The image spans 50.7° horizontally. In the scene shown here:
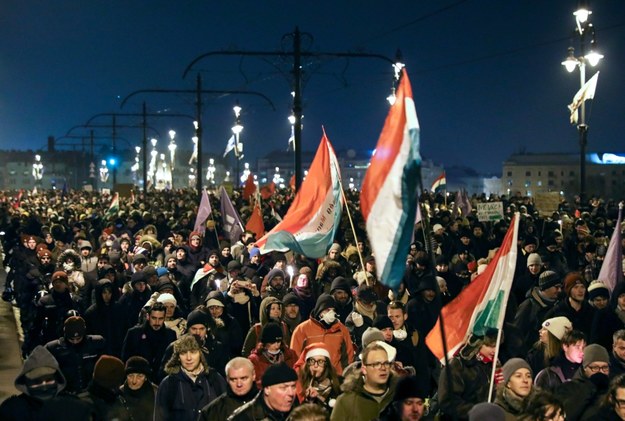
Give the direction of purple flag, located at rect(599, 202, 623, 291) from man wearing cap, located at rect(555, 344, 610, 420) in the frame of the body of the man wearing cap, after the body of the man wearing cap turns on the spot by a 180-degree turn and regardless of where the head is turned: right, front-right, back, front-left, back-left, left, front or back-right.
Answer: front-right

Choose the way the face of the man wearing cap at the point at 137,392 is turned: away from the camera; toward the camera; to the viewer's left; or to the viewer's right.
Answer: toward the camera

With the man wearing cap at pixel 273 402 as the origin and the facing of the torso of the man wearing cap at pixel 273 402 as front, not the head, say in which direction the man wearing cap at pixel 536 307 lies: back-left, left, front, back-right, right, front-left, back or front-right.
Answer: left

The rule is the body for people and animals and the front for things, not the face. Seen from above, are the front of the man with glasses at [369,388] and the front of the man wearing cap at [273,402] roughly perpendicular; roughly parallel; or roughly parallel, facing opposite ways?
roughly parallel

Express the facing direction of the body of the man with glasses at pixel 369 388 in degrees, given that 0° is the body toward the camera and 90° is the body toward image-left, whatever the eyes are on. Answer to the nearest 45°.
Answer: approximately 315°

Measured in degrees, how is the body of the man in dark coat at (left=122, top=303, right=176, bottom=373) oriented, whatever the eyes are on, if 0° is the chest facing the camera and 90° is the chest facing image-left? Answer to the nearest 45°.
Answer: approximately 0°

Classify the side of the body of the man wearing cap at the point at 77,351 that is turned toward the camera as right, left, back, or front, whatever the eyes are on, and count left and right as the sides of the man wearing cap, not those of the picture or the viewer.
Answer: front

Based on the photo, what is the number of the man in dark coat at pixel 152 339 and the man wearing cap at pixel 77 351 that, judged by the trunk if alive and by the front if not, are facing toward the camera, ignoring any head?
2

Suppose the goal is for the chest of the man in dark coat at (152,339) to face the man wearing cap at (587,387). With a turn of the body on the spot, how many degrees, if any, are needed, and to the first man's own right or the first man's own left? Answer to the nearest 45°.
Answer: approximately 45° to the first man's own left

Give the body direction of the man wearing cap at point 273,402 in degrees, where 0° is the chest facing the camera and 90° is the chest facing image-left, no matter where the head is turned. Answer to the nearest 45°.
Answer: approximately 315°

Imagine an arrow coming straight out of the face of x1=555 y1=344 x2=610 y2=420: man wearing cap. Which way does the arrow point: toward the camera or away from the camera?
toward the camera

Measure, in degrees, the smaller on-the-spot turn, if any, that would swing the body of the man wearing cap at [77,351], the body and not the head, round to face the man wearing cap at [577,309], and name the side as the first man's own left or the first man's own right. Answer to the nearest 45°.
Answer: approximately 90° to the first man's own left
